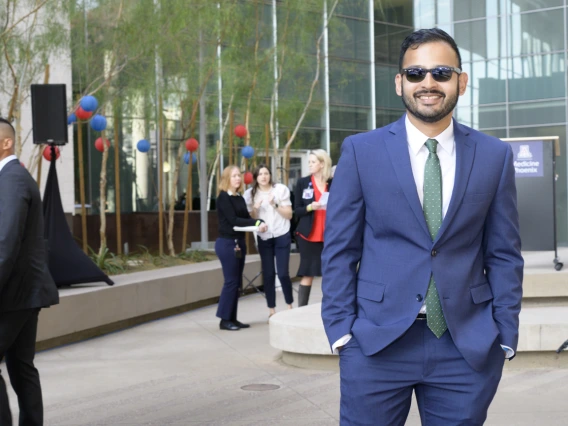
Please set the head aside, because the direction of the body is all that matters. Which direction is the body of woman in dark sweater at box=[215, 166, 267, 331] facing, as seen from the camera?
to the viewer's right

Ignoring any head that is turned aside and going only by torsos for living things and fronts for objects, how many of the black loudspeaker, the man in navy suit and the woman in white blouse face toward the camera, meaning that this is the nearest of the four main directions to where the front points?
3

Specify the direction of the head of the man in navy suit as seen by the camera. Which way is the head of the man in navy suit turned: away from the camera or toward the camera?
toward the camera

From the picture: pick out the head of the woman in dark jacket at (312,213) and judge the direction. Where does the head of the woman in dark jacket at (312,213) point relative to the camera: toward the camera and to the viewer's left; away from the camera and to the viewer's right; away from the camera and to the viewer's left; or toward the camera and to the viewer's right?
toward the camera and to the viewer's left

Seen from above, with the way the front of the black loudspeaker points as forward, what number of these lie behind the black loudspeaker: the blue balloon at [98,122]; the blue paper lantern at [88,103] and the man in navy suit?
2

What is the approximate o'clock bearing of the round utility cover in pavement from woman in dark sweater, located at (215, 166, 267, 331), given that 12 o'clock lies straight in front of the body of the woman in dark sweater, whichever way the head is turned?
The round utility cover in pavement is roughly at 3 o'clock from the woman in dark sweater.

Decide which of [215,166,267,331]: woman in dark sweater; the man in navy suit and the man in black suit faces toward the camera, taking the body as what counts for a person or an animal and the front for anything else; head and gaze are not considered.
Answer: the man in navy suit

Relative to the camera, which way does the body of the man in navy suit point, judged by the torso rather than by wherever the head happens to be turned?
toward the camera

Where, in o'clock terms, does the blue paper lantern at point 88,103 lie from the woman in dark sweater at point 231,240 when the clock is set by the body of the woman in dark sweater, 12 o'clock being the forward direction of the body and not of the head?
The blue paper lantern is roughly at 8 o'clock from the woman in dark sweater.

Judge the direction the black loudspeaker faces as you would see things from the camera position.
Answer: facing the viewer

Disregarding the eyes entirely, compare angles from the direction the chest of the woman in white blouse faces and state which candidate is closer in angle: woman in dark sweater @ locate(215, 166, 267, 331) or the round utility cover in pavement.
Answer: the round utility cover in pavement

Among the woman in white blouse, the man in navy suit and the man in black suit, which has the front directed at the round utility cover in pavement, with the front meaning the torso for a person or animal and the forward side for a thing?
the woman in white blouse
